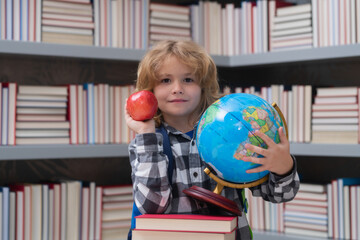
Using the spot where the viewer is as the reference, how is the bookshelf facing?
facing the viewer
